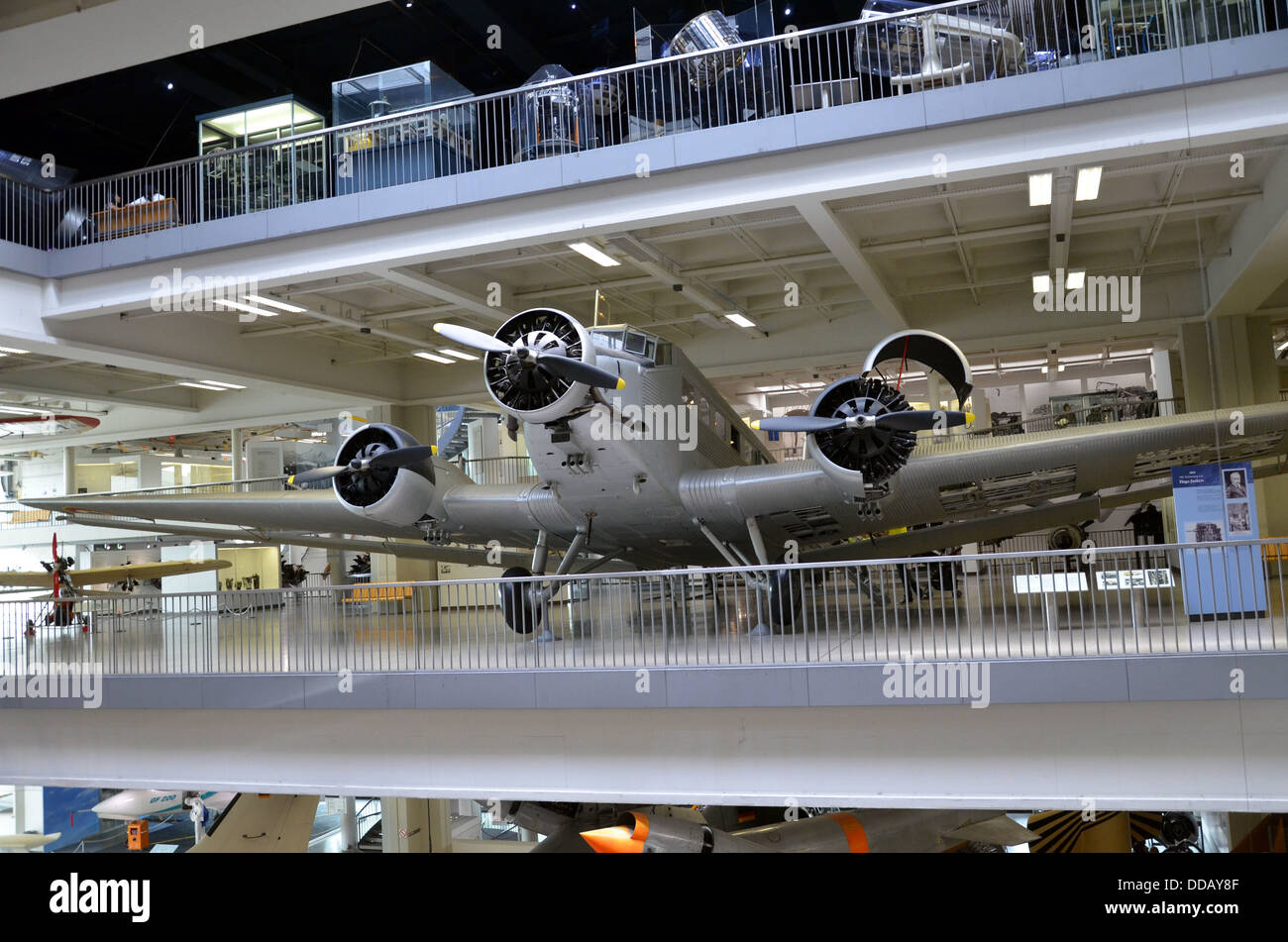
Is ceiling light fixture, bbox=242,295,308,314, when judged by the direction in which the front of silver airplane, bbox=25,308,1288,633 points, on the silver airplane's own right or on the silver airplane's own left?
on the silver airplane's own right

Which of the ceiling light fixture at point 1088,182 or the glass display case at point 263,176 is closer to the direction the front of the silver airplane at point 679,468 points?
the glass display case

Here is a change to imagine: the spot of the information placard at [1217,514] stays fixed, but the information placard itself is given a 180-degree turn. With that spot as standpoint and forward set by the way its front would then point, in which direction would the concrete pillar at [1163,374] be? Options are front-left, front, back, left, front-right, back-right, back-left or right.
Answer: front

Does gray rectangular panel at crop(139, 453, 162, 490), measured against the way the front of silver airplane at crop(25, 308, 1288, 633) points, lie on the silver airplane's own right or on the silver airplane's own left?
on the silver airplane's own right

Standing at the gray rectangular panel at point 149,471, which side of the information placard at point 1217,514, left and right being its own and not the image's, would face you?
right

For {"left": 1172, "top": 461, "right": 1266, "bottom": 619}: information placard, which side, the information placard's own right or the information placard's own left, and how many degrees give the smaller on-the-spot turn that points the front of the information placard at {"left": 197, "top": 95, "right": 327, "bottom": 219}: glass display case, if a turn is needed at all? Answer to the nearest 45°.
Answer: approximately 90° to the information placard's own right

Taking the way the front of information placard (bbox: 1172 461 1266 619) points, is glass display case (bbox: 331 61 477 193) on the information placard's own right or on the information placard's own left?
on the information placard's own right

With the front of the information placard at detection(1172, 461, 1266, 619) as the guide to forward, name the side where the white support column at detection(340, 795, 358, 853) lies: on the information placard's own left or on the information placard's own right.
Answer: on the information placard's own right

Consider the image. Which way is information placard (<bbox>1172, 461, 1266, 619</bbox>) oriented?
toward the camera

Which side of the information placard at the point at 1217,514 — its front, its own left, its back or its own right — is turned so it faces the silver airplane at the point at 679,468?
right

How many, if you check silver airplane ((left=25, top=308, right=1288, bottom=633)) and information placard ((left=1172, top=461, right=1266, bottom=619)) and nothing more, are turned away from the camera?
0

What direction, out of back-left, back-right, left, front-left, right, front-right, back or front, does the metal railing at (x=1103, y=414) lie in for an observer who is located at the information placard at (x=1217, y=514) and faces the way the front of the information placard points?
back

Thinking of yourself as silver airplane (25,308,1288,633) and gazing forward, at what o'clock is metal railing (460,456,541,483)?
The metal railing is roughly at 4 o'clock from the silver airplane.

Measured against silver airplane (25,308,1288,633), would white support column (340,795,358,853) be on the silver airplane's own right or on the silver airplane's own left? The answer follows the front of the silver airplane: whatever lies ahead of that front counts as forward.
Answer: on the silver airplane's own right
